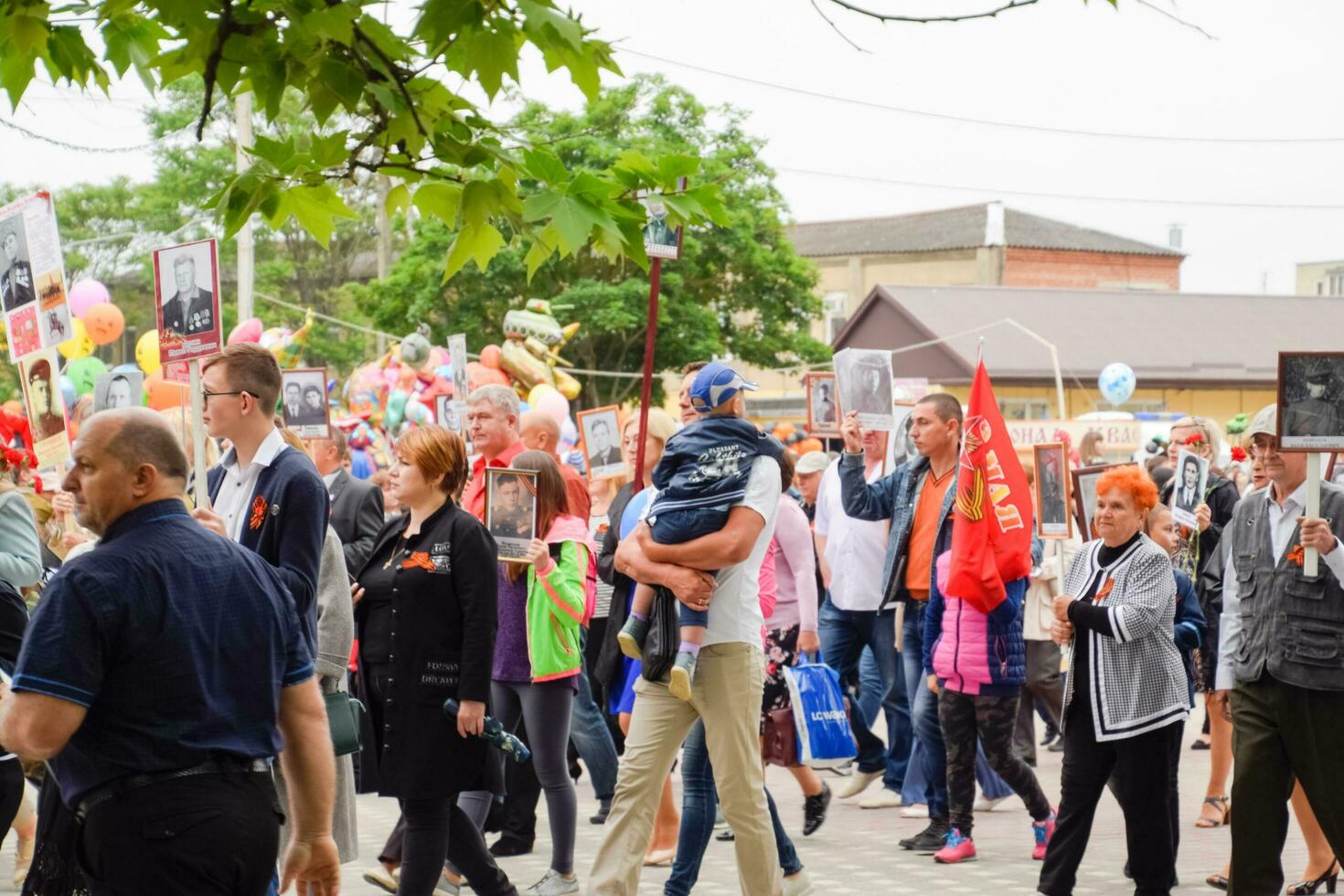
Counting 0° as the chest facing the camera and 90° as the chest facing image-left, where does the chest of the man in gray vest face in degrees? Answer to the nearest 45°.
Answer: approximately 45°

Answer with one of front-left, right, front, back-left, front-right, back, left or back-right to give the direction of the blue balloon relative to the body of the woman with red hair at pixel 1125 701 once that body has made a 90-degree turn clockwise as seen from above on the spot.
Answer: front-right

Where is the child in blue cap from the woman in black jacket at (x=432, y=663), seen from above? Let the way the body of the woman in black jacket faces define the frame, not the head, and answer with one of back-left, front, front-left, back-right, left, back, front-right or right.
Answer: back-left

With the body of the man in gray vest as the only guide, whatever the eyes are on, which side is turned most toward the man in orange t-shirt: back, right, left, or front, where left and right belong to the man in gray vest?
right

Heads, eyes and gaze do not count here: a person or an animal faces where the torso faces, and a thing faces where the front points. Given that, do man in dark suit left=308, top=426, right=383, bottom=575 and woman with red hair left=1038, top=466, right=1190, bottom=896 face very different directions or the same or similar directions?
same or similar directions

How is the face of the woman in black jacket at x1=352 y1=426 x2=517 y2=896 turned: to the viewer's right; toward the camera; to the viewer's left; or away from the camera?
to the viewer's left

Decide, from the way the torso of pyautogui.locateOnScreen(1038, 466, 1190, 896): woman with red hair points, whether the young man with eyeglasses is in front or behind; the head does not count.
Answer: in front

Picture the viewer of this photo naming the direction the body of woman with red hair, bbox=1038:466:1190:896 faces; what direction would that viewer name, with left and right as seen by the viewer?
facing the viewer and to the left of the viewer

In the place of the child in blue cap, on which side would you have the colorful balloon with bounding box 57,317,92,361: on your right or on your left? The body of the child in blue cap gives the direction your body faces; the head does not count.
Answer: on your left

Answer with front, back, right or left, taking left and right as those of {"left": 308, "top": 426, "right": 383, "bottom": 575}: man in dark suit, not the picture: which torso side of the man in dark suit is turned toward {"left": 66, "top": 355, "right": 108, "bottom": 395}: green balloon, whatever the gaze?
right

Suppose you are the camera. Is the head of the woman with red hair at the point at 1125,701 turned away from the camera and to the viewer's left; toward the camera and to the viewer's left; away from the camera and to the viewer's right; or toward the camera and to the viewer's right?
toward the camera and to the viewer's left

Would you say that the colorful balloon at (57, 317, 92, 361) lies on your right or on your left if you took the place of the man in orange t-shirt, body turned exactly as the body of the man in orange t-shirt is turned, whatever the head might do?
on your right

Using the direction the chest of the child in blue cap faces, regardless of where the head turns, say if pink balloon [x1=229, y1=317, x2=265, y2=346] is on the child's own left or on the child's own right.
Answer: on the child's own left
